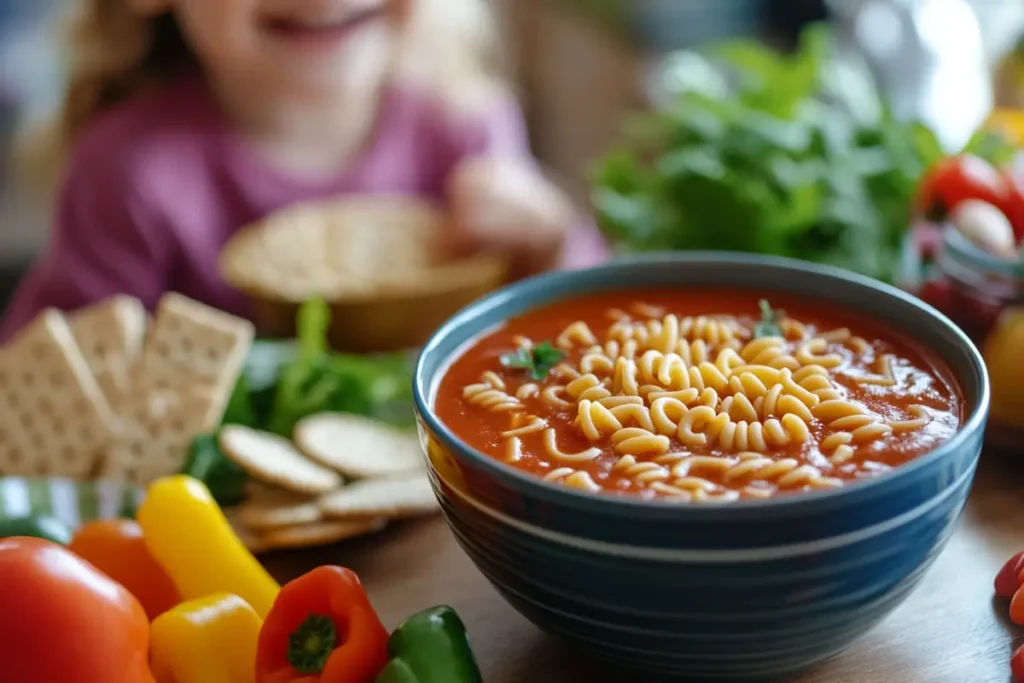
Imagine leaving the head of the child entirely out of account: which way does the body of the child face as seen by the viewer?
toward the camera

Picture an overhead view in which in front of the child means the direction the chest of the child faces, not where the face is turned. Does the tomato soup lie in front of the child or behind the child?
in front

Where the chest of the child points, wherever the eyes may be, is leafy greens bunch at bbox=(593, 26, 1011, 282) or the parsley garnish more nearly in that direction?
the parsley garnish

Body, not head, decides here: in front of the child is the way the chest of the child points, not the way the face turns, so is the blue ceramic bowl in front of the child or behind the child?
in front

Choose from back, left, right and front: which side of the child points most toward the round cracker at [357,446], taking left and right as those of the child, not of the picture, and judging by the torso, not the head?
front

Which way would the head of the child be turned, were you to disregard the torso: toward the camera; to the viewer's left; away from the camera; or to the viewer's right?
toward the camera

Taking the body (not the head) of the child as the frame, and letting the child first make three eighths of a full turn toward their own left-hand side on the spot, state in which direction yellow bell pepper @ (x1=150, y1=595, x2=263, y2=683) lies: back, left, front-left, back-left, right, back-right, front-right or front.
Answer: back-right

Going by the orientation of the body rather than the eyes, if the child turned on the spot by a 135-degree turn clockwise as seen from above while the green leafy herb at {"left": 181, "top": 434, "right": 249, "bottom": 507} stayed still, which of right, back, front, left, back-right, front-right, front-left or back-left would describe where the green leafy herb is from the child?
back-left

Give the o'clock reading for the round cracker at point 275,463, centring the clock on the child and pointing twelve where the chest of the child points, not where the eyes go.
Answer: The round cracker is roughly at 12 o'clock from the child.

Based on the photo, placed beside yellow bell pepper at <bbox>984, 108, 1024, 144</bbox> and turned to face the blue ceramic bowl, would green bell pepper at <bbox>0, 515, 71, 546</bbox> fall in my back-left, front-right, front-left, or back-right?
front-right

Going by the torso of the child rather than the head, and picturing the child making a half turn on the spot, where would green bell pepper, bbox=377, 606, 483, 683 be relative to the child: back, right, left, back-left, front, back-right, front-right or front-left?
back

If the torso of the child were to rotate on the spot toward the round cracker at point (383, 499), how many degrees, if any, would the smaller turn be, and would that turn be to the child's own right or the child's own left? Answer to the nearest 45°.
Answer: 0° — they already face it

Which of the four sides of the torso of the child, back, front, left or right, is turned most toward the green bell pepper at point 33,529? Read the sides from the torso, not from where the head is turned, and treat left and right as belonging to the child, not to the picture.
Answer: front
